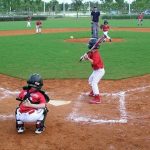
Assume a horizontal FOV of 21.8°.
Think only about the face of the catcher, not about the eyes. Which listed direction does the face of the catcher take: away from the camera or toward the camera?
away from the camera

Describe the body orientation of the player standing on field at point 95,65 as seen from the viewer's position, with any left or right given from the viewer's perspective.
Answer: facing to the left of the viewer

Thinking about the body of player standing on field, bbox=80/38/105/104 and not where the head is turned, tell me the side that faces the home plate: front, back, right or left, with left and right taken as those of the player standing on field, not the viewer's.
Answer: front

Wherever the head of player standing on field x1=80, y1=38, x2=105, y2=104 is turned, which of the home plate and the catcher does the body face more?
the home plate

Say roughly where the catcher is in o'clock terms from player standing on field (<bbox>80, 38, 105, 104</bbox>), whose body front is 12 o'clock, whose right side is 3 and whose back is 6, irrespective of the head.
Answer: The catcher is roughly at 10 o'clock from the player standing on field.
